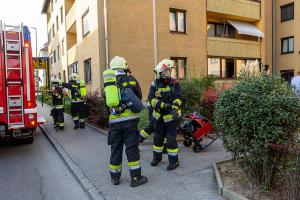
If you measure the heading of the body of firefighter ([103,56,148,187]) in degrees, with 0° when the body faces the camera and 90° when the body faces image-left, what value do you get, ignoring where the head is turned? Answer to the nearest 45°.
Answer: approximately 225°

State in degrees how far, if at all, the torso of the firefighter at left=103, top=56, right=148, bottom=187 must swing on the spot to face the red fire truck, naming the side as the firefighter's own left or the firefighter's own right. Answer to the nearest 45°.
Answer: approximately 90° to the firefighter's own left

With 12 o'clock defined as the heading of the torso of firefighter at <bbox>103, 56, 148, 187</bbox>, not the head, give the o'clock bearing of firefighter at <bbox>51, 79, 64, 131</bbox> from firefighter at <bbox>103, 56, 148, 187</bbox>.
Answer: firefighter at <bbox>51, 79, 64, 131</bbox> is roughly at 10 o'clock from firefighter at <bbox>103, 56, 148, 187</bbox>.

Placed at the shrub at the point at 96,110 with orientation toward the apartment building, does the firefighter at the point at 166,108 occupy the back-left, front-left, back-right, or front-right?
back-right

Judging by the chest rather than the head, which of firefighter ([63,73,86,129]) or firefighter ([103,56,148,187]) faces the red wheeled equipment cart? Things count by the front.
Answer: firefighter ([103,56,148,187])

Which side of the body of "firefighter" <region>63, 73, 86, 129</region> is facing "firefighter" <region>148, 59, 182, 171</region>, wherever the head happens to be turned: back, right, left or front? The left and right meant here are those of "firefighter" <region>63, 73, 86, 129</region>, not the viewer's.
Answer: left

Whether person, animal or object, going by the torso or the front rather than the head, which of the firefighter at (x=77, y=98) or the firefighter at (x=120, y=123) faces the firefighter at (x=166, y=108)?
the firefighter at (x=120, y=123)

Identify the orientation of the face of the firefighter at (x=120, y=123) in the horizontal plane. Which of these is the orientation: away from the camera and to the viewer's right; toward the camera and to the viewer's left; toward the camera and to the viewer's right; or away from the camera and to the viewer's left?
away from the camera and to the viewer's right
